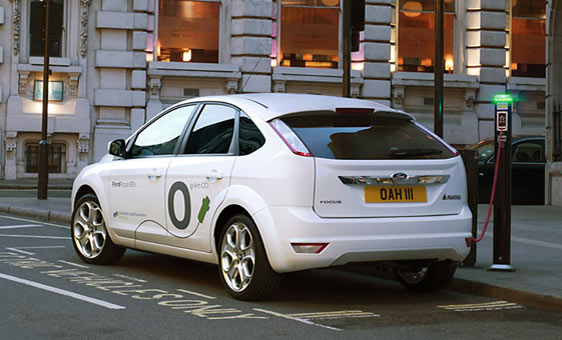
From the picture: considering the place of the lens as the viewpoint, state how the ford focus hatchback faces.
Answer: facing away from the viewer and to the left of the viewer

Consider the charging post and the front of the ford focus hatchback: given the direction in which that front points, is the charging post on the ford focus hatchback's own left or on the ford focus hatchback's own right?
on the ford focus hatchback's own right

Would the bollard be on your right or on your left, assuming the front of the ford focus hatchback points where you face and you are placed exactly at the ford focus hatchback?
on your right

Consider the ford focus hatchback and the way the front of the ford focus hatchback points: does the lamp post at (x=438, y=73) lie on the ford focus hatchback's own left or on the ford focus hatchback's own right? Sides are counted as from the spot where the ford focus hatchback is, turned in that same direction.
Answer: on the ford focus hatchback's own right

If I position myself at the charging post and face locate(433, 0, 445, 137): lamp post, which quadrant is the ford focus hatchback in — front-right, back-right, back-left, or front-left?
back-left
